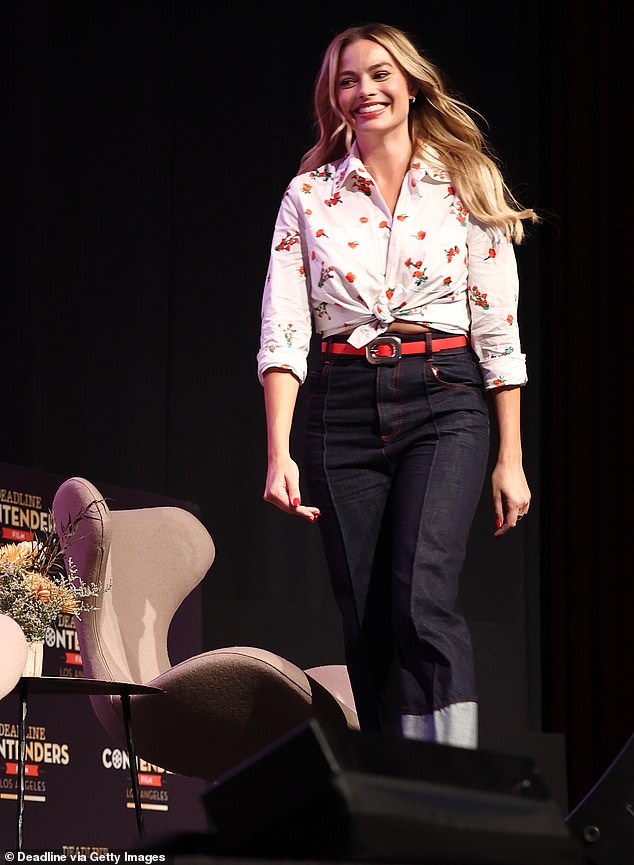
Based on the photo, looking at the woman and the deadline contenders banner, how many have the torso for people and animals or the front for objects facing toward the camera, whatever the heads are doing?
2

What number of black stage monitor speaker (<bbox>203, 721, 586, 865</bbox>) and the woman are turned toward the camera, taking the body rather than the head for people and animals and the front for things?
1

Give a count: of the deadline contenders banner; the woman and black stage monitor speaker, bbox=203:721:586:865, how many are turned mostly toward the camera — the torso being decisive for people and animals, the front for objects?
2

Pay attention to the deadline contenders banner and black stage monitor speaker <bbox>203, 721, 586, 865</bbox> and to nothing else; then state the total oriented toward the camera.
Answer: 1

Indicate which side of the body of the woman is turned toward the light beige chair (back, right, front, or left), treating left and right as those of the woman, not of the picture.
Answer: right

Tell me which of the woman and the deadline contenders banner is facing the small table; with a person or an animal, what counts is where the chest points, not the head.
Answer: the deadline contenders banner

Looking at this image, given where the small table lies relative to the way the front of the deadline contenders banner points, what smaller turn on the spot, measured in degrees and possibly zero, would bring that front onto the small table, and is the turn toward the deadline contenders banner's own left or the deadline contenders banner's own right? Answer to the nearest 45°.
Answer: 0° — it already faces it

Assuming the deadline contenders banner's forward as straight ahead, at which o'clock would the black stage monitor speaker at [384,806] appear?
The black stage monitor speaker is roughly at 12 o'clock from the deadline contenders banner.

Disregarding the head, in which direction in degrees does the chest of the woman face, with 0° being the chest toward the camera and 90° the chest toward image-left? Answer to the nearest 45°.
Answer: approximately 0°

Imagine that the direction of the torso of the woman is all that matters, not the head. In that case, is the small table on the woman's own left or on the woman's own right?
on the woman's own right
